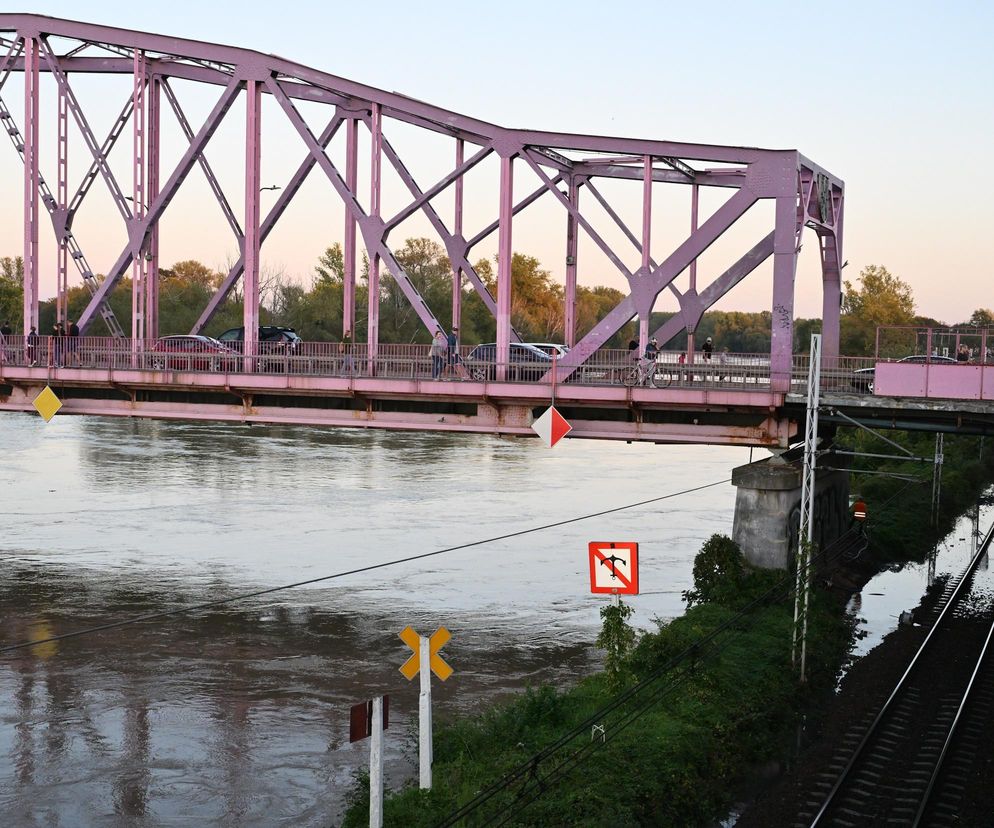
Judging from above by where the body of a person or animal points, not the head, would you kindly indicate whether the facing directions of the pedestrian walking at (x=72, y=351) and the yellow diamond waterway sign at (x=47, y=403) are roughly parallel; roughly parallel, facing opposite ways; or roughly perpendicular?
roughly perpendicular

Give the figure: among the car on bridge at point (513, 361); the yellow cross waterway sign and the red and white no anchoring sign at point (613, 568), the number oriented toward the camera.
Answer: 2

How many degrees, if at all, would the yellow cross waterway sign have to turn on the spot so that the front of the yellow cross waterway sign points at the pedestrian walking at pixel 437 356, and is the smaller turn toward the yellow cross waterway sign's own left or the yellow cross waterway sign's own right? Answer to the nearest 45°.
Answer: approximately 180°

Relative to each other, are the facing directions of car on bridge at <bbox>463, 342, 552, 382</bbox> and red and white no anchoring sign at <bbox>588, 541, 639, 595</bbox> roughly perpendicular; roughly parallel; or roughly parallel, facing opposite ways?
roughly perpendicular

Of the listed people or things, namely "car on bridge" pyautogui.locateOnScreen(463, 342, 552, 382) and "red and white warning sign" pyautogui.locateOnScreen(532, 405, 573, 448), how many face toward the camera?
1

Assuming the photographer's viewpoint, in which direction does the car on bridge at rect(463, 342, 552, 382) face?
facing to the right of the viewer

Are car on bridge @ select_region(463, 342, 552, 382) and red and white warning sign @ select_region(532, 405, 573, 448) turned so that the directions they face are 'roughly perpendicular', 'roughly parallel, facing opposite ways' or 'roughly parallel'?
roughly perpendicular

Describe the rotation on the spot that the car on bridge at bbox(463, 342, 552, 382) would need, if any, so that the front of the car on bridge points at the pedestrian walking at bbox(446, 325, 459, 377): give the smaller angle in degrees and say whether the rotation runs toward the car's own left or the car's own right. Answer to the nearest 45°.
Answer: approximately 135° to the car's own right

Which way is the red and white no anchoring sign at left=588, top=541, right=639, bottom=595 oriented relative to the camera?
toward the camera

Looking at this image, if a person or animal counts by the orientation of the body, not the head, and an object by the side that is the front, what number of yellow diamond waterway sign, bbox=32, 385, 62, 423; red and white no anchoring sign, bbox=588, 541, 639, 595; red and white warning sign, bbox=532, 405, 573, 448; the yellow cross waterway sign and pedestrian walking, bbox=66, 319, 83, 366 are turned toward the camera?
4

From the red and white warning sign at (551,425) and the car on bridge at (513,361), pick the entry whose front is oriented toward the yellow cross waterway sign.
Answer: the red and white warning sign

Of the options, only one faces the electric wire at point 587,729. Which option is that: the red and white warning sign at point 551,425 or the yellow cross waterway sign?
the red and white warning sign

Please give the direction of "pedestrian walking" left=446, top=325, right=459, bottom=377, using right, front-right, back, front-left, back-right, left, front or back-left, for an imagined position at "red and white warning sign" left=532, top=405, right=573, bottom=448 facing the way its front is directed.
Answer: back-right

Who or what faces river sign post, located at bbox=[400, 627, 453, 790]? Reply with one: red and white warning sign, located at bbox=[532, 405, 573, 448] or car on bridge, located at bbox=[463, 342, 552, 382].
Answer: the red and white warning sign

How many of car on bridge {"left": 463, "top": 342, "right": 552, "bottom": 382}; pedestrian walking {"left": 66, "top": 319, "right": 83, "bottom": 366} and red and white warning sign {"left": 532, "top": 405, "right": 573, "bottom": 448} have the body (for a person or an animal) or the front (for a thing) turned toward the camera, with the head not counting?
1
